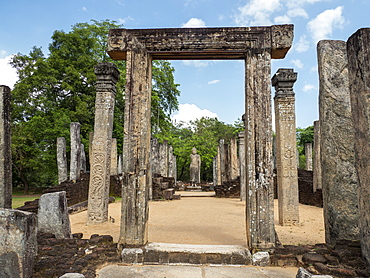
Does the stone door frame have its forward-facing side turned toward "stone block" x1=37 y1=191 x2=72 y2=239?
no

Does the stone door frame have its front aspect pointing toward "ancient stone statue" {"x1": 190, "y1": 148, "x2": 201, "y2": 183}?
no

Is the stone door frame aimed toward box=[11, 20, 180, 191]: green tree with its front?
no

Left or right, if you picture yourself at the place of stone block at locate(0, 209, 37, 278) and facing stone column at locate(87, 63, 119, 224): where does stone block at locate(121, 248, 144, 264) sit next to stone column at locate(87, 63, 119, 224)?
right

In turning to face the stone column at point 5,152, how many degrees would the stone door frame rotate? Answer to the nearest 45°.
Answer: approximately 90° to its right

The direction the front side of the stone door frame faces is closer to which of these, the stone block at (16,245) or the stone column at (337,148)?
the stone block

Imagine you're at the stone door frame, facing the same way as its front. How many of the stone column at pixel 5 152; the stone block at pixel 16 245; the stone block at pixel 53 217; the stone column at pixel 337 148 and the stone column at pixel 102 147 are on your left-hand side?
1

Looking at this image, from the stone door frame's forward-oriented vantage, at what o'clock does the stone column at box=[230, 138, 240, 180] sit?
The stone column is roughly at 6 o'clock from the stone door frame.

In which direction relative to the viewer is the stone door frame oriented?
toward the camera

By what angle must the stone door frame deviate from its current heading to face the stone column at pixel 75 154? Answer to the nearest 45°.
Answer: approximately 135° to its right

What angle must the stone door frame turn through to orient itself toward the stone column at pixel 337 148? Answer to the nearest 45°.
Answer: approximately 90° to its left

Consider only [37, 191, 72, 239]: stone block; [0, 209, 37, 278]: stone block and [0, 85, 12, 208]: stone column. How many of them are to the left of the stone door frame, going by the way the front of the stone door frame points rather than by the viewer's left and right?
0

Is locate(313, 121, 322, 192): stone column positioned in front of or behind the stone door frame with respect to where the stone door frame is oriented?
behind
